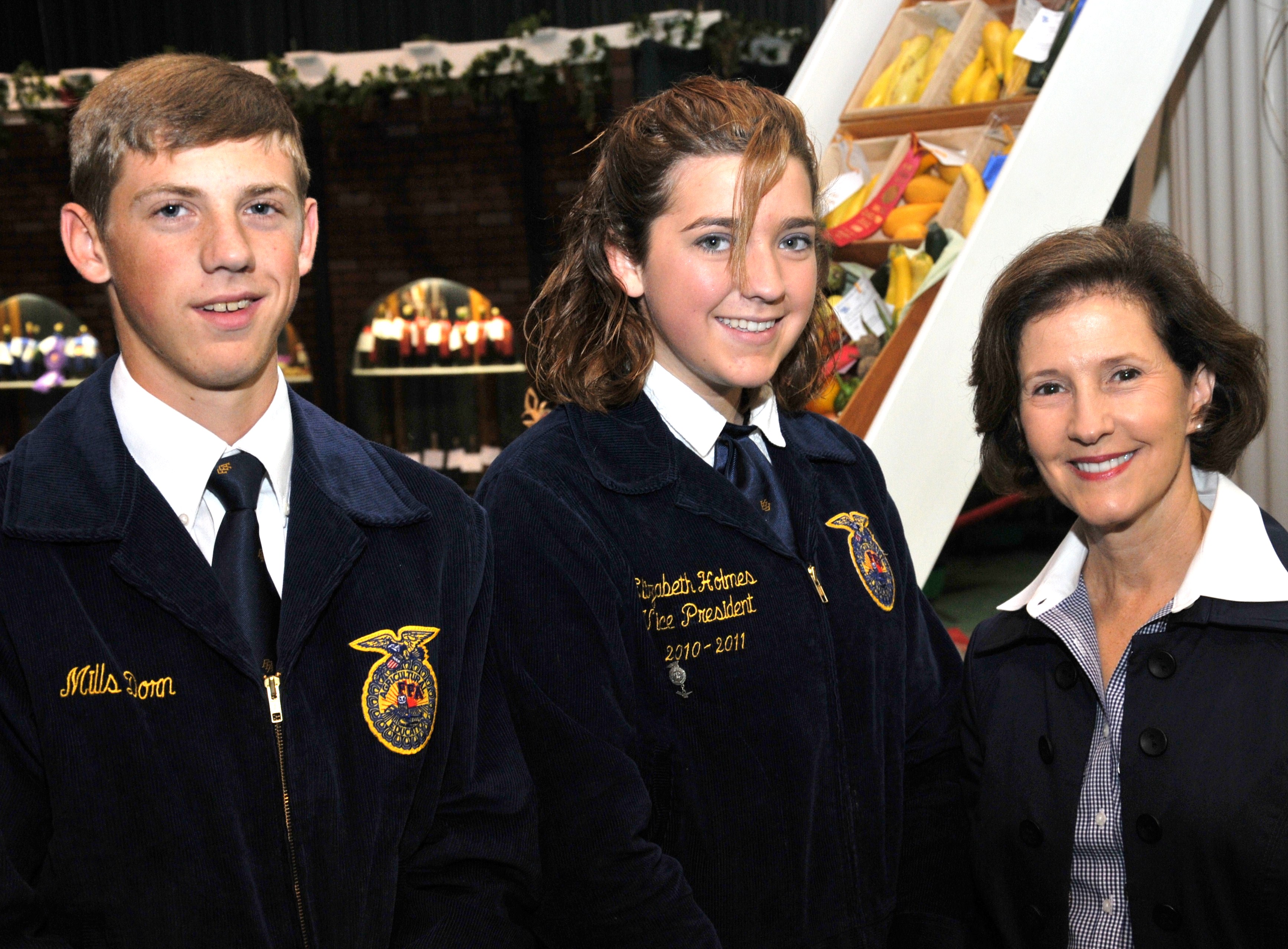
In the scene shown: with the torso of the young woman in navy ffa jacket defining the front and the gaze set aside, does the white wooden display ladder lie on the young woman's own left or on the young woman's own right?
on the young woman's own left

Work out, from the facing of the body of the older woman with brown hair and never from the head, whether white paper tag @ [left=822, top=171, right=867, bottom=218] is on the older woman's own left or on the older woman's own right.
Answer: on the older woman's own right

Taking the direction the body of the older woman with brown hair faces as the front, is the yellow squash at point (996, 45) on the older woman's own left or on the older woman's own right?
on the older woman's own right

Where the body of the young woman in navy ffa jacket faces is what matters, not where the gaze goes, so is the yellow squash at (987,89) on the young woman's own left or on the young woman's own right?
on the young woman's own left

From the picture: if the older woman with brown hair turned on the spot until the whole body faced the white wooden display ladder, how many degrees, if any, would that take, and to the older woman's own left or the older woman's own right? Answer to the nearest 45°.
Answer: approximately 135° to the older woman's own right

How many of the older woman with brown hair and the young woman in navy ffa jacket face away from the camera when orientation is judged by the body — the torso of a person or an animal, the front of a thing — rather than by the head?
0

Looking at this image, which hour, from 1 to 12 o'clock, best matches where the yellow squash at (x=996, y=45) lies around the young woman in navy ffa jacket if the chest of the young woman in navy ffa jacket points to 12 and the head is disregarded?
The yellow squash is roughly at 8 o'clock from the young woman in navy ffa jacket.

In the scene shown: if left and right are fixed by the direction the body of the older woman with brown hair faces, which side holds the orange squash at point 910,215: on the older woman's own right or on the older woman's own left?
on the older woman's own right

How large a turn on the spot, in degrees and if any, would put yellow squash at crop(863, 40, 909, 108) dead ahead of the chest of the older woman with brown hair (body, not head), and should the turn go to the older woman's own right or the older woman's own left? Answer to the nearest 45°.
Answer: approximately 135° to the older woman's own right

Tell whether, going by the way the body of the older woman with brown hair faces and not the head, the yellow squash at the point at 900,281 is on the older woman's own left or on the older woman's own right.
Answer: on the older woman's own right

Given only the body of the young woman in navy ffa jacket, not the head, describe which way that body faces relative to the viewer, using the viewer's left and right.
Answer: facing the viewer and to the right of the viewer

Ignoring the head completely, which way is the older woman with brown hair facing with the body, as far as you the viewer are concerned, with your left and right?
facing the viewer and to the left of the viewer
